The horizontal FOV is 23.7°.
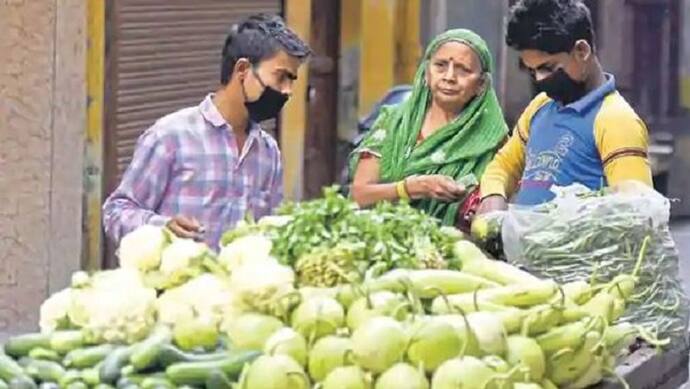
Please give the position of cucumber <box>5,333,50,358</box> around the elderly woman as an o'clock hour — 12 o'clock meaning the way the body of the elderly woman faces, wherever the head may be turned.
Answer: The cucumber is roughly at 1 o'clock from the elderly woman.

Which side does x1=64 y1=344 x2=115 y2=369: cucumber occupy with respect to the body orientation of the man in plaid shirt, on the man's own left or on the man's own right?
on the man's own right

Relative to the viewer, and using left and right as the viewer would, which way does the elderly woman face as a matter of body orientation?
facing the viewer

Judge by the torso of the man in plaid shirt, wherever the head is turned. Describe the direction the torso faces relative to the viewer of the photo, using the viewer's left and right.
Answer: facing the viewer and to the right of the viewer

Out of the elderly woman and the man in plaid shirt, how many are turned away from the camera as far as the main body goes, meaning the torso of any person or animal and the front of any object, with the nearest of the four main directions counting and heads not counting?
0

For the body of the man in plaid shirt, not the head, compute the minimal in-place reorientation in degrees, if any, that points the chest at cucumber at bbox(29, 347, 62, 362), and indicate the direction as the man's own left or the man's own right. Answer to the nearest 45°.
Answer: approximately 45° to the man's own right

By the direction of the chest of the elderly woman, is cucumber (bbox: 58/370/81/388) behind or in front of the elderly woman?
in front

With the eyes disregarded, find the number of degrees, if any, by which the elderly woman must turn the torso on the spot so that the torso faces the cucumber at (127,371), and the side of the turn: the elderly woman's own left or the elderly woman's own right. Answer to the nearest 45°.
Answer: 0° — they already face it

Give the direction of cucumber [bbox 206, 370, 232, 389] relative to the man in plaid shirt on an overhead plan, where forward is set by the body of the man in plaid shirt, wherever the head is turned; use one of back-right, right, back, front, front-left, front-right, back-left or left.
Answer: front-right

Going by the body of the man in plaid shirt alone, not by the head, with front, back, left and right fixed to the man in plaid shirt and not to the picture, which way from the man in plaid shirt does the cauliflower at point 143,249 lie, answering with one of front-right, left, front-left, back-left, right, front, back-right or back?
front-right
